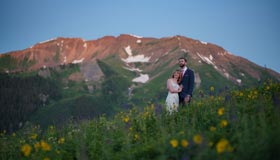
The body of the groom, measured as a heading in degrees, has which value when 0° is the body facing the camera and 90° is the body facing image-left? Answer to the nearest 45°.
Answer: approximately 45°

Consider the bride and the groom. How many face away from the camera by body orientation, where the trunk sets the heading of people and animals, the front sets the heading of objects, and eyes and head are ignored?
0

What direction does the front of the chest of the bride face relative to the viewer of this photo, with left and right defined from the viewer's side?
facing the viewer and to the right of the viewer

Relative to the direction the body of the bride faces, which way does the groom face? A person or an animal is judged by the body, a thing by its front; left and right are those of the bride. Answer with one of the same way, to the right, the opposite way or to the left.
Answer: to the right
